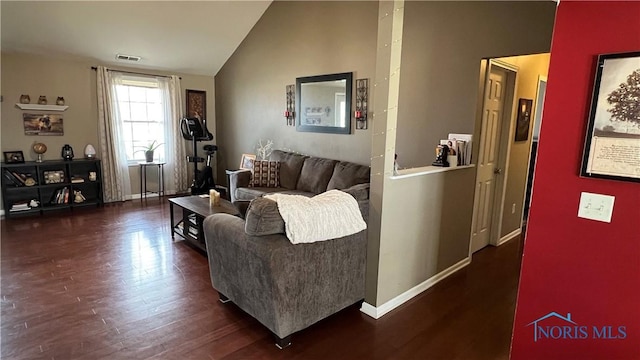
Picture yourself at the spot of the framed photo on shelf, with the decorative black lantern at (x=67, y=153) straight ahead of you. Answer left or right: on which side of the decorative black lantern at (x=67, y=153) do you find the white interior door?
right

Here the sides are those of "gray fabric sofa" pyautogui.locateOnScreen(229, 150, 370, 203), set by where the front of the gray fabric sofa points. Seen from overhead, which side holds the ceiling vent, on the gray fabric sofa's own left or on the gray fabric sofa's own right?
on the gray fabric sofa's own right

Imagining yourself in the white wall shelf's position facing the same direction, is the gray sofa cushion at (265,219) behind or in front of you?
in front

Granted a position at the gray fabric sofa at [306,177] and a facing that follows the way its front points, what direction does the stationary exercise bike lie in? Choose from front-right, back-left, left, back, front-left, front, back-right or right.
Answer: right

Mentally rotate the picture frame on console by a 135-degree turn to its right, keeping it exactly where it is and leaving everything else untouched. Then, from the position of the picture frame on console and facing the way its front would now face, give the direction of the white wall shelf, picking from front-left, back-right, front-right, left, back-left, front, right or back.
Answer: left

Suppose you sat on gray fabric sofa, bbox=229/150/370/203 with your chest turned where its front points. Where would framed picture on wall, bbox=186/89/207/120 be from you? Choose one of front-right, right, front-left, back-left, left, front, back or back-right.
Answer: right

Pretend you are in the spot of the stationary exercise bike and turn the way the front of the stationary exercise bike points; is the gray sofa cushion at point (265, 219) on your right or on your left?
on your left

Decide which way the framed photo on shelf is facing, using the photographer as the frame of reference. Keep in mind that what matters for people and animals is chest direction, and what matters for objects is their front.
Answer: facing the viewer

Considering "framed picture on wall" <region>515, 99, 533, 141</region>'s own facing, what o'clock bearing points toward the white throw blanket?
The white throw blanket is roughly at 2 o'clock from the framed picture on wall.

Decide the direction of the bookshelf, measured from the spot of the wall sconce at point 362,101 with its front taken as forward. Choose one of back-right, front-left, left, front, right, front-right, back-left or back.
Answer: front-right

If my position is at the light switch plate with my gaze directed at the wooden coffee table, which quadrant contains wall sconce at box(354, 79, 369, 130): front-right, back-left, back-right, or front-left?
front-right

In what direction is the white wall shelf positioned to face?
toward the camera
